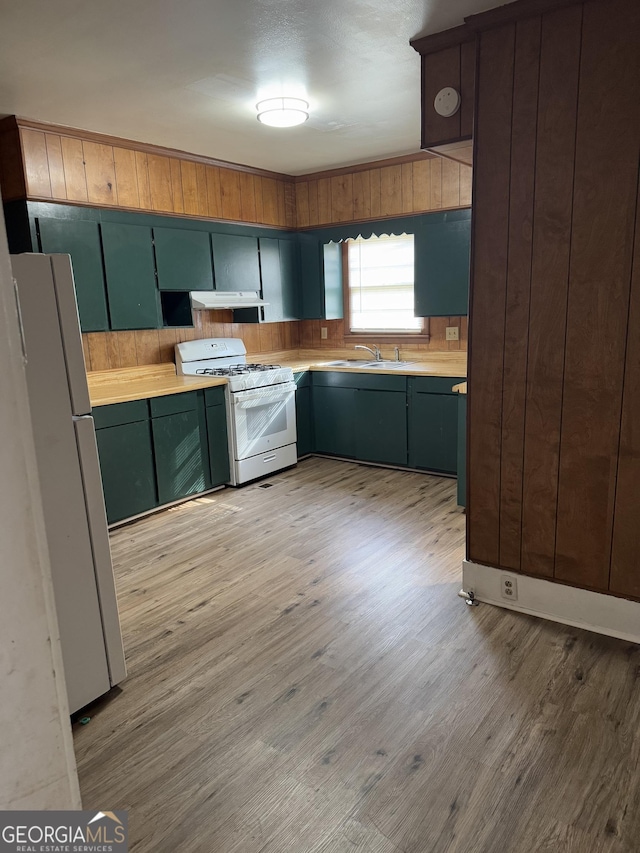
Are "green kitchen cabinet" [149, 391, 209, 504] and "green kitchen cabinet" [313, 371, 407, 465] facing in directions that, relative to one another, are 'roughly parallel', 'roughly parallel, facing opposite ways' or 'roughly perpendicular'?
roughly perpendicular

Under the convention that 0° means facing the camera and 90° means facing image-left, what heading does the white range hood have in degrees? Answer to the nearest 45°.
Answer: approximately 315°

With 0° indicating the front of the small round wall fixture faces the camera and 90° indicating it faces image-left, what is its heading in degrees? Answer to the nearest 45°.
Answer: approximately 45°

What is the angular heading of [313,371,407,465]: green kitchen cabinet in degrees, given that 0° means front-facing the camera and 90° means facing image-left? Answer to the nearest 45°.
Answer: approximately 45°

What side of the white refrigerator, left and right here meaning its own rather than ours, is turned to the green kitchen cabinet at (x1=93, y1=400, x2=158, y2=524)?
left

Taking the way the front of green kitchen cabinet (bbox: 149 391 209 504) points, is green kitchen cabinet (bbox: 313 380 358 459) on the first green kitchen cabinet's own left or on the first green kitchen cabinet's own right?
on the first green kitchen cabinet's own left

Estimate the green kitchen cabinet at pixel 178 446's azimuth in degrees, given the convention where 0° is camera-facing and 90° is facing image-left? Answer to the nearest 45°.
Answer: approximately 315°

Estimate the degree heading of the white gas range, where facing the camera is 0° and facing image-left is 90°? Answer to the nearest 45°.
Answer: approximately 315°
